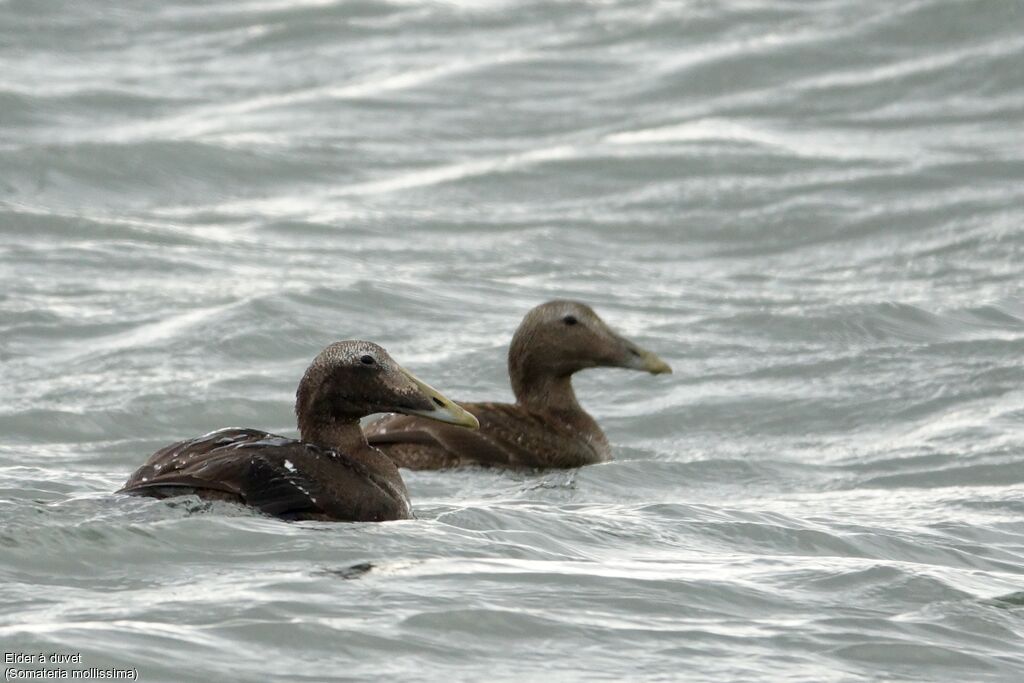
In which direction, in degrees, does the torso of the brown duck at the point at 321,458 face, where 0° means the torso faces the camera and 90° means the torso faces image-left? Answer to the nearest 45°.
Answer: approximately 270°

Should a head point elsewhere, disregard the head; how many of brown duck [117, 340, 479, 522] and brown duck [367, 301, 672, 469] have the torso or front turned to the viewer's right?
2

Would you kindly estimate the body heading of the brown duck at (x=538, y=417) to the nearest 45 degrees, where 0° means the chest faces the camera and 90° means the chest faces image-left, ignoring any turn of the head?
approximately 270°

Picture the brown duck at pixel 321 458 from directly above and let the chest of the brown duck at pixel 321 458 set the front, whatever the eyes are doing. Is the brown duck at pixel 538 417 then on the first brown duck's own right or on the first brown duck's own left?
on the first brown duck's own left

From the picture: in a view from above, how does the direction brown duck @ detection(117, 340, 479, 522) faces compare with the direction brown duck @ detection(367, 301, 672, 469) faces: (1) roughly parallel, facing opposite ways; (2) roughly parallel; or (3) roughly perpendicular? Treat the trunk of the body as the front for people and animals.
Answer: roughly parallel

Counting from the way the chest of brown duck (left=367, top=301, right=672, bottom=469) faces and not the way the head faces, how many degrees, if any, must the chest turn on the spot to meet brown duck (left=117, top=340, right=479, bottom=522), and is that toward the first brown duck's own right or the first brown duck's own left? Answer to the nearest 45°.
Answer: approximately 90° to the first brown duck's own right
